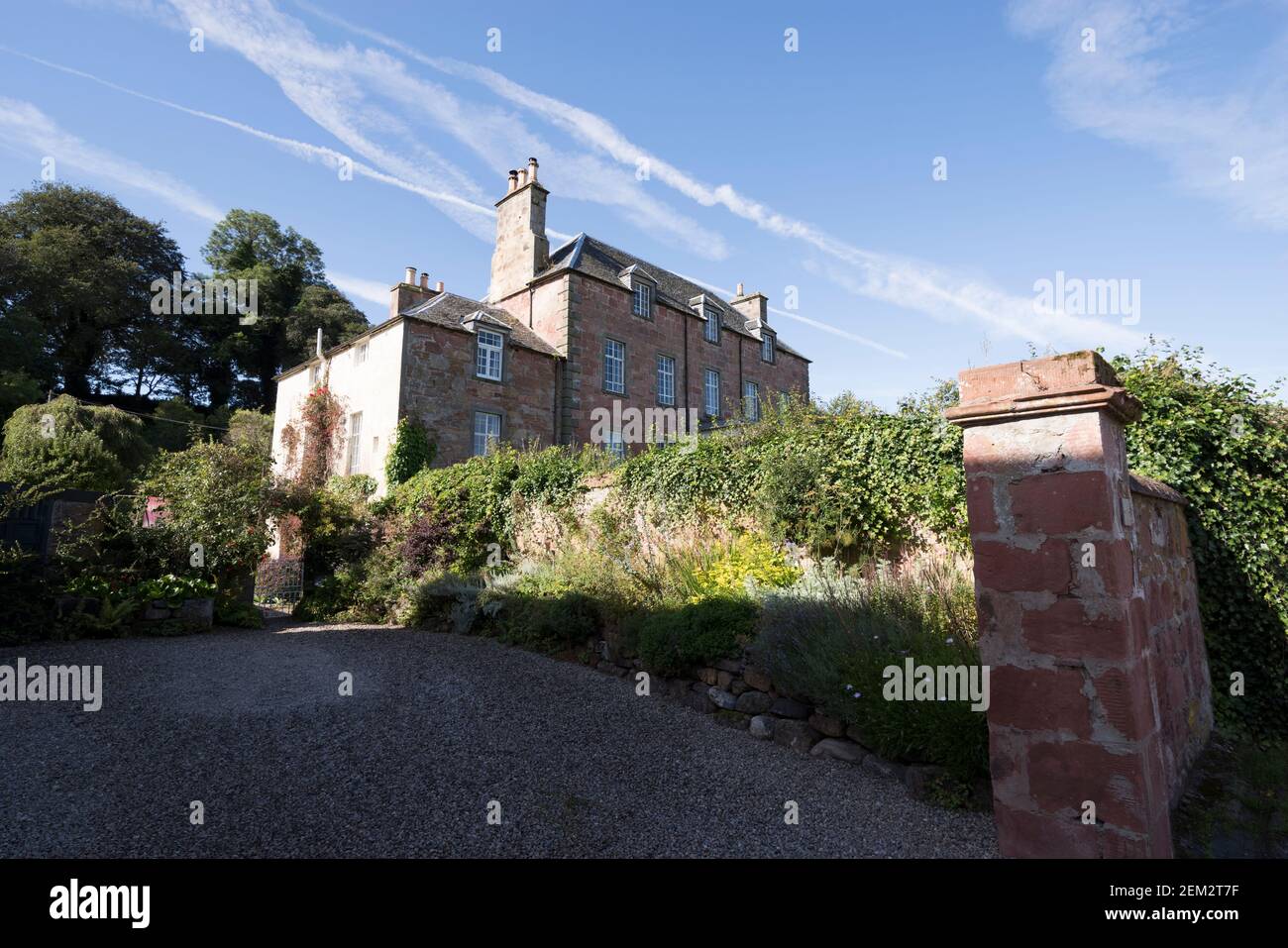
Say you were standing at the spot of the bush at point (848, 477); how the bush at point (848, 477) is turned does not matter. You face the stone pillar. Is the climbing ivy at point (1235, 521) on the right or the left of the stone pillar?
left

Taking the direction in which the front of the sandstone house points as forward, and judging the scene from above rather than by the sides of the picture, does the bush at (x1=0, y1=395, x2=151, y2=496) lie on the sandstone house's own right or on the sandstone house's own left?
on the sandstone house's own right

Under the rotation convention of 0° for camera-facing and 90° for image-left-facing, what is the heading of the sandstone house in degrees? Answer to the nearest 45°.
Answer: approximately 315°

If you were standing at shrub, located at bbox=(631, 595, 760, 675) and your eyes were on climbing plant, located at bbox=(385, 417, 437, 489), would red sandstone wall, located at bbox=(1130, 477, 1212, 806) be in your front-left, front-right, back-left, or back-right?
back-right

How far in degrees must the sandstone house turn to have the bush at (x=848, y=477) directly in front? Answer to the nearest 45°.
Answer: approximately 45° to its right

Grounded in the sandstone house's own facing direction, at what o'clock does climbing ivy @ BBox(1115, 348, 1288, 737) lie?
The climbing ivy is roughly at 1 o'clock from the sandstone house.

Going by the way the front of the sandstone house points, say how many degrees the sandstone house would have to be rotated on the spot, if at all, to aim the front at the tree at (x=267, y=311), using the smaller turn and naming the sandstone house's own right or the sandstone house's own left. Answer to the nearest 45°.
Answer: approximately 180°

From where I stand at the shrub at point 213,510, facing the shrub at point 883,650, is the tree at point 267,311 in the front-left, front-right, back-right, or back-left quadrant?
back-left

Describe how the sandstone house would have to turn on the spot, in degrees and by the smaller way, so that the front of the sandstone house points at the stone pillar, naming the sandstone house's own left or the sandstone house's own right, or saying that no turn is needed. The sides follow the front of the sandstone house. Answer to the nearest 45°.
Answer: approximately 45° to the sandstone house's own right

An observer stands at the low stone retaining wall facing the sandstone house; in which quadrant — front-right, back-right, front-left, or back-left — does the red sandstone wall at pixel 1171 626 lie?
back-right
